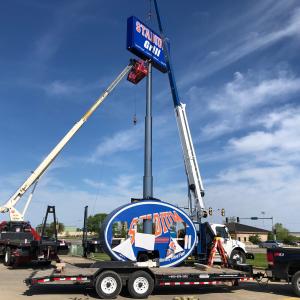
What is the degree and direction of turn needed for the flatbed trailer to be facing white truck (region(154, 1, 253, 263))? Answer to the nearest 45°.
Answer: approximately 90° to its left

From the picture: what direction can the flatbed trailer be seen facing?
to the viewer's right

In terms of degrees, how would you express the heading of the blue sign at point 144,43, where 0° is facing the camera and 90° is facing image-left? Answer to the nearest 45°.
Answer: approximately 315°

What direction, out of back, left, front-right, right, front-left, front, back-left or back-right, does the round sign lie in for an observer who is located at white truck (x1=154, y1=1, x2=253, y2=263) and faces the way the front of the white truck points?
right

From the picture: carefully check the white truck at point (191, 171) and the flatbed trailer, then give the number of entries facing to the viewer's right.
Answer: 2

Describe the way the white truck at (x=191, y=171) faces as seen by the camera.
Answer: facing to the right of the viewer

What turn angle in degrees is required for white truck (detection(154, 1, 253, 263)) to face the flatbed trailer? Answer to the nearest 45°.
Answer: approximately 90° to its right
